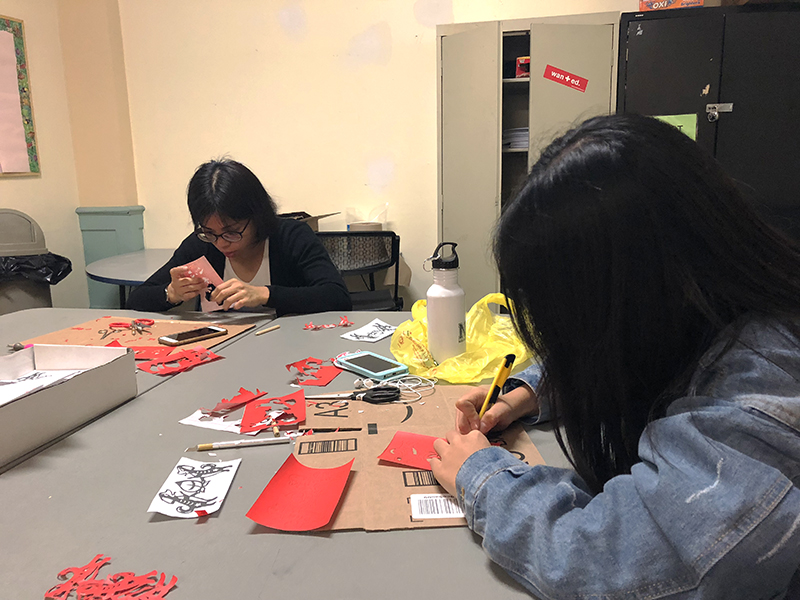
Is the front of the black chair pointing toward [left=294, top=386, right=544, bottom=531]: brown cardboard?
yes

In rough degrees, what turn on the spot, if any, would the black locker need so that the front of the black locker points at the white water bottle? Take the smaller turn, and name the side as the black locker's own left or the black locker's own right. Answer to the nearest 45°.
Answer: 0° — it already faces it

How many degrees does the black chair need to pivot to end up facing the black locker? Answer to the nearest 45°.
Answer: approximately 90° to its left

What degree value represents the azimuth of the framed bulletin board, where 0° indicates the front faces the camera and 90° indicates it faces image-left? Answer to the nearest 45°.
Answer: approximately 315°

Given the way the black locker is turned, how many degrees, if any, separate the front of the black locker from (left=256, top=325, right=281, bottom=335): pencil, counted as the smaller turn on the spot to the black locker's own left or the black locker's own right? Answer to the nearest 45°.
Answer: approximately 45° to the black locker's own right

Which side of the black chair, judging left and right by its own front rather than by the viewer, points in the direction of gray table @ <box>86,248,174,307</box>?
right

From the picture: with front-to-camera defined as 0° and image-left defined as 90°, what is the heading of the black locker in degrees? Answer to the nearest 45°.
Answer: approximately 0°

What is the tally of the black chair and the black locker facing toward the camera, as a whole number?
2
